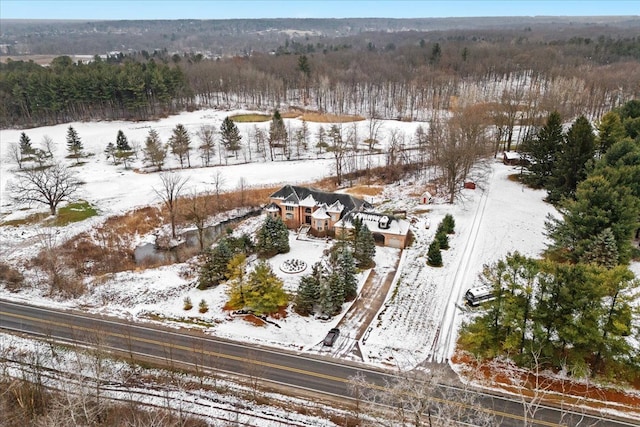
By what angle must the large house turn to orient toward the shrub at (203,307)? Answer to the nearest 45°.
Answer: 0° — it already faces it

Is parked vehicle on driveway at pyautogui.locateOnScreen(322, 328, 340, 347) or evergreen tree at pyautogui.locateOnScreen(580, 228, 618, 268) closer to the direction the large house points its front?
the parked vehicle on driveway

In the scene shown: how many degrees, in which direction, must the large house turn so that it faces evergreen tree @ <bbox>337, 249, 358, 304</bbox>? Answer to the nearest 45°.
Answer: approximately 45° to its left

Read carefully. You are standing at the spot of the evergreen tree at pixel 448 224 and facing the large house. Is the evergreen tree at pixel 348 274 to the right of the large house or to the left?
left

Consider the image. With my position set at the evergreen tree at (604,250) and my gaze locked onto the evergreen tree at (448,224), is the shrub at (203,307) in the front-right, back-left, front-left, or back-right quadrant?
front-left

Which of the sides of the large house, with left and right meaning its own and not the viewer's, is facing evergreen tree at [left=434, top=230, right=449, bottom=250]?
left

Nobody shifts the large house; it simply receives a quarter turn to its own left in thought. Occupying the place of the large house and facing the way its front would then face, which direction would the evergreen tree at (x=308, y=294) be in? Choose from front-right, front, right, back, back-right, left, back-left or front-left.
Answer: front-right

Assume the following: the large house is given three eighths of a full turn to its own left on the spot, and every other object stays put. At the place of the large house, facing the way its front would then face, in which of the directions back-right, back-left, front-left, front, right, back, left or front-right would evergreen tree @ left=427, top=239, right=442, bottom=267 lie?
front-right

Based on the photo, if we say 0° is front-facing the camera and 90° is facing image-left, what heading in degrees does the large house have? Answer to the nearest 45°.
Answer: approximately 45°

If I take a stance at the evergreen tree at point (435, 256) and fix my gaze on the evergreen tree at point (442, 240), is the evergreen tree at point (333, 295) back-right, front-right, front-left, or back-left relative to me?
back-left
